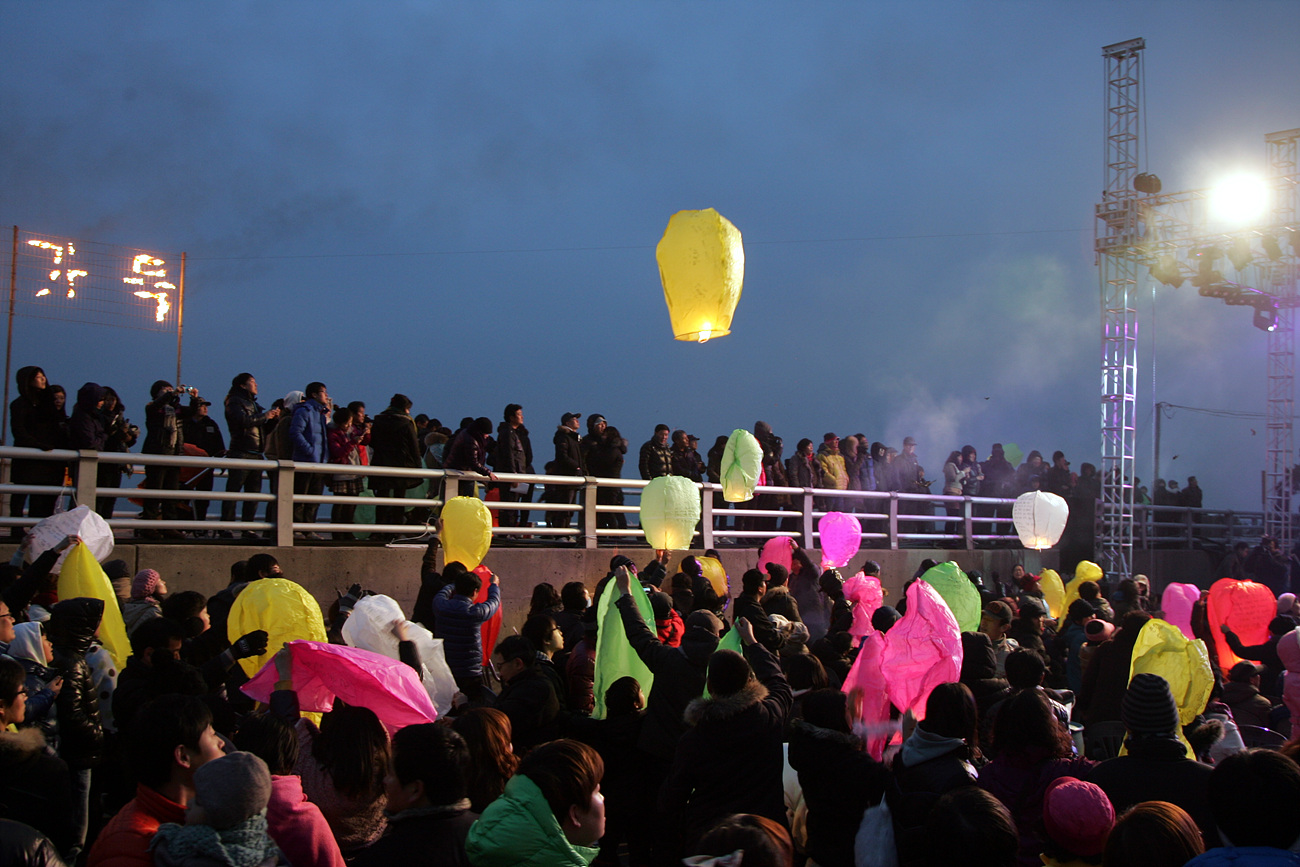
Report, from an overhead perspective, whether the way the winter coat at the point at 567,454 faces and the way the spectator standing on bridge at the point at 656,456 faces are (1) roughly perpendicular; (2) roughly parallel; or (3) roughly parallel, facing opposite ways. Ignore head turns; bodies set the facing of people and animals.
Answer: roughly parallel

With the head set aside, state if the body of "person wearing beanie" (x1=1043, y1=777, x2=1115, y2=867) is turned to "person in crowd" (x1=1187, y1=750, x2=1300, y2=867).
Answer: no

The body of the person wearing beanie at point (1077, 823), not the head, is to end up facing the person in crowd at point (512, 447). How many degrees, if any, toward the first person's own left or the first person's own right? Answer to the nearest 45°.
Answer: approximately 45° to the first person's own left

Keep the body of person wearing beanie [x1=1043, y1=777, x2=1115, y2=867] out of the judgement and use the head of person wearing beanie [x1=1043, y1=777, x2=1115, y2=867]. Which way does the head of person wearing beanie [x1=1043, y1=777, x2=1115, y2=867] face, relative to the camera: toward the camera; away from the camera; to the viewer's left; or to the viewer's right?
away from the camera

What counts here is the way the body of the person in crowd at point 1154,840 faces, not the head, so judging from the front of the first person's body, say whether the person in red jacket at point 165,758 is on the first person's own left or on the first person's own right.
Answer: on the first person's own left

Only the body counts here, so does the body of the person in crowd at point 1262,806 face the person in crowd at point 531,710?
no

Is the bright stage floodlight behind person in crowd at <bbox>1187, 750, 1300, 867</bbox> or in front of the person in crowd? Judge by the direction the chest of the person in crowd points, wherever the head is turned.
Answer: in front

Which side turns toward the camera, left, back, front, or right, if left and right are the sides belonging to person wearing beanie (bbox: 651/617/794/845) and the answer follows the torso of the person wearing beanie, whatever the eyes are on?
back

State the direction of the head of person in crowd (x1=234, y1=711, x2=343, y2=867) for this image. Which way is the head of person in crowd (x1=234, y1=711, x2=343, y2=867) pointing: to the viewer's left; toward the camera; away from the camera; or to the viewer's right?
away from the camera

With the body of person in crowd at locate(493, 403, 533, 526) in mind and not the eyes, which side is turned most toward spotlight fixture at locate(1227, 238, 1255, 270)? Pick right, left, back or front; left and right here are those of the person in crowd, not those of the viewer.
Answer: left

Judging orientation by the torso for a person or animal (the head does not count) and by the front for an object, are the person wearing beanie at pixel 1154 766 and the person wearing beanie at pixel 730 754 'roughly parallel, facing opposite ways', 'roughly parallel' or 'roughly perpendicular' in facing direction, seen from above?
roughly parallel

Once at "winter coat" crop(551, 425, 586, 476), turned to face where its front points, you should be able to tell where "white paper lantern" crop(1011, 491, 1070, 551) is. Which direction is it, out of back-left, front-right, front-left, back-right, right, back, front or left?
front-left

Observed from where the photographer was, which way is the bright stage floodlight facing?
facing the viewer

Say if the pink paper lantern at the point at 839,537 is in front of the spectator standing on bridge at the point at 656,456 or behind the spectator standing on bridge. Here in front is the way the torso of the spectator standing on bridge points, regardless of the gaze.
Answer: in front

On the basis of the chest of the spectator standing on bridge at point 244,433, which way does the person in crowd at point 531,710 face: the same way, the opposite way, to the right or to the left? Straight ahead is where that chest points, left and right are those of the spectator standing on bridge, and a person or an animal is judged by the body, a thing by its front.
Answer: the opposite way

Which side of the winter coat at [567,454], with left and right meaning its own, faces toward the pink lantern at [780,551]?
front

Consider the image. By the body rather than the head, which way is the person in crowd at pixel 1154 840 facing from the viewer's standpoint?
away from the camera

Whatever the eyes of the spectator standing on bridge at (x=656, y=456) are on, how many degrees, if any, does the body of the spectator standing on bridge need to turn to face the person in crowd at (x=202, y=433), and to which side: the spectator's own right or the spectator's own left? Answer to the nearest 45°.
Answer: approximately 90° to the spectator's own right

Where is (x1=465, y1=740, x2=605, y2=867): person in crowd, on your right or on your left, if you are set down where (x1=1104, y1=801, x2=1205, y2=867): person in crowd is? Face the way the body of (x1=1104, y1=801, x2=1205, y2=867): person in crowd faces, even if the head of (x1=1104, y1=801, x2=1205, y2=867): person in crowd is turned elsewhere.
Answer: on your left
